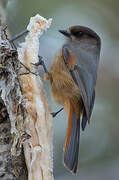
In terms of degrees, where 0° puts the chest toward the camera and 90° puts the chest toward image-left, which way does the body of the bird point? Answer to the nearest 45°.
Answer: approximately 90°
